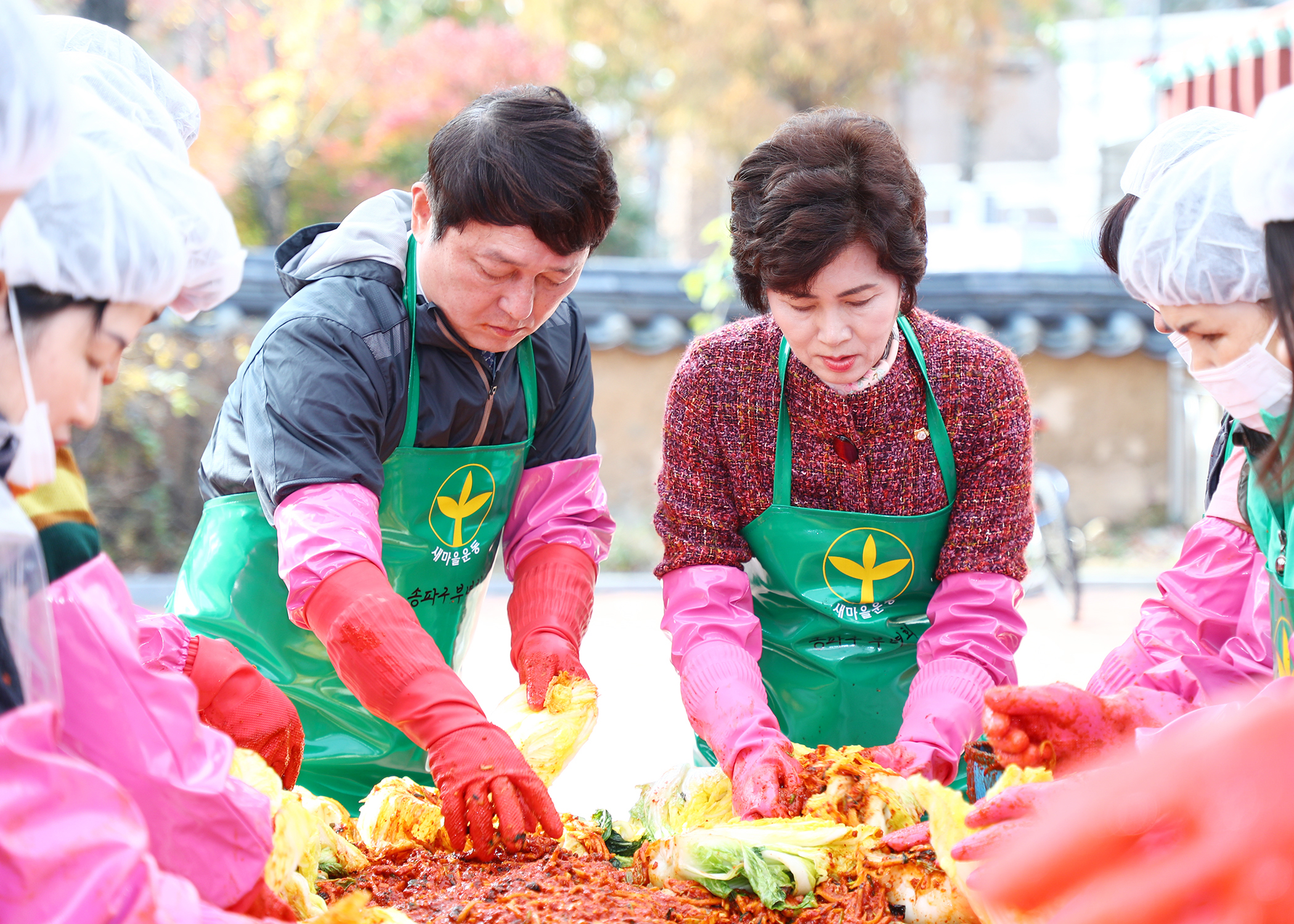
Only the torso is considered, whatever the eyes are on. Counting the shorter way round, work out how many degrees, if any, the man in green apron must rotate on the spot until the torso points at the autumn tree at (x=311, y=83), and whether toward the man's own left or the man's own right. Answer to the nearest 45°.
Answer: approximately 135° to the man's own left

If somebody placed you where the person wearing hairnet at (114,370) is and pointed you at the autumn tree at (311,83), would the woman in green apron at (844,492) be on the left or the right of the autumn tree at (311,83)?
right

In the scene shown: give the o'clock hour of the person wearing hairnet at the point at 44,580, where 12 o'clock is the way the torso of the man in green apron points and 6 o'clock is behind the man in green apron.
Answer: The person wearing hairnet is roughly at 2 o'clock from the man in green apron.

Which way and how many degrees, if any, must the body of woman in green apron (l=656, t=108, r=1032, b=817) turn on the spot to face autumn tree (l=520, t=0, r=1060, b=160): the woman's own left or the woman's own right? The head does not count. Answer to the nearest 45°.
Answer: approximately 180°

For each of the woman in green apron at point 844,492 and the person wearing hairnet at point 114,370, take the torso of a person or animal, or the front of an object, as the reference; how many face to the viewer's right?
1

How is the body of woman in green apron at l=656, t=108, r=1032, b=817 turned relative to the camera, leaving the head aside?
toward the camera

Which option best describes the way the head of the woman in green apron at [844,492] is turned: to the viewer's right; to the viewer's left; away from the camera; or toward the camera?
toward the camera

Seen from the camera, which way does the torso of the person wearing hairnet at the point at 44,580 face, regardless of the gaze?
to the viewer's right

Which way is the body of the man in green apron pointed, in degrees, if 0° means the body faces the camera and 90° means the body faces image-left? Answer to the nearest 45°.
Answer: approximately 315°

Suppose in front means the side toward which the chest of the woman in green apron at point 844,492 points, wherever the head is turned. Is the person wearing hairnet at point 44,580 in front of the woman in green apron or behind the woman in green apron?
in front

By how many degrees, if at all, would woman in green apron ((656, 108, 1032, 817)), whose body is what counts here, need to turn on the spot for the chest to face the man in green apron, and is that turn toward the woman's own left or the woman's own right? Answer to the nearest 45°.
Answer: approximately 90° to the woman's own right

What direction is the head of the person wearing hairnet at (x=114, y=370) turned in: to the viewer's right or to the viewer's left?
to the viewer's right
